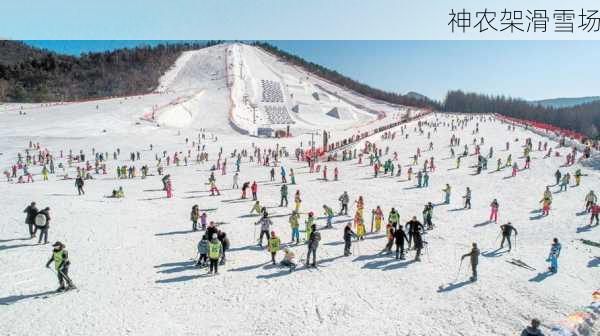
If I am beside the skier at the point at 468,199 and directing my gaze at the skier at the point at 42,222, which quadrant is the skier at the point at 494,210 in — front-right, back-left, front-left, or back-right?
front-left

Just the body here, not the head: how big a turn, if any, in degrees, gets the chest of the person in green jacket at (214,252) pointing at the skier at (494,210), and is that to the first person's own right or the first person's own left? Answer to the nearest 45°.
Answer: approximately 90° to the first person's own right

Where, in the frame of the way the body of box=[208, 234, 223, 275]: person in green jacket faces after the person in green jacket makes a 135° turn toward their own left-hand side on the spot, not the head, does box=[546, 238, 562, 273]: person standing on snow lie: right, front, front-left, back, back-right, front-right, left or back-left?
back-left

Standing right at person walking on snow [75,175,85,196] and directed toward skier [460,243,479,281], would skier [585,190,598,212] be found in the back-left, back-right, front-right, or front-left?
front-left

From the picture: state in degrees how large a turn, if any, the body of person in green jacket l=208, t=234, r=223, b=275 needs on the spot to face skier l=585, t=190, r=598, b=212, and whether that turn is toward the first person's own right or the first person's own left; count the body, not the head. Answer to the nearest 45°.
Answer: approximately 90° to the first person's own right

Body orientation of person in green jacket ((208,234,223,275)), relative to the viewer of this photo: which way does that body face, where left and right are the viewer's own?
facing away from the viewer

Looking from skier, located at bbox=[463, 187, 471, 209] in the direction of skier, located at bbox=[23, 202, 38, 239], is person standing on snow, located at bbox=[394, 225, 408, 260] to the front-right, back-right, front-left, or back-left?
front-left

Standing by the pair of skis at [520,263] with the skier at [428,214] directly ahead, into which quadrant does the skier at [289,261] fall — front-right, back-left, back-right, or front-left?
front-left

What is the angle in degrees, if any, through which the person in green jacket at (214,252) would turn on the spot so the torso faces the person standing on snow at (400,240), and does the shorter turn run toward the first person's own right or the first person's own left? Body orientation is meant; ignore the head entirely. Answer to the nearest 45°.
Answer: approximately 90° to the first person's own right
